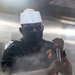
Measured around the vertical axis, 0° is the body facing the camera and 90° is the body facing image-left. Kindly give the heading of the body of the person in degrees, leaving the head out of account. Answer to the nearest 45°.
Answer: approximately 0°
